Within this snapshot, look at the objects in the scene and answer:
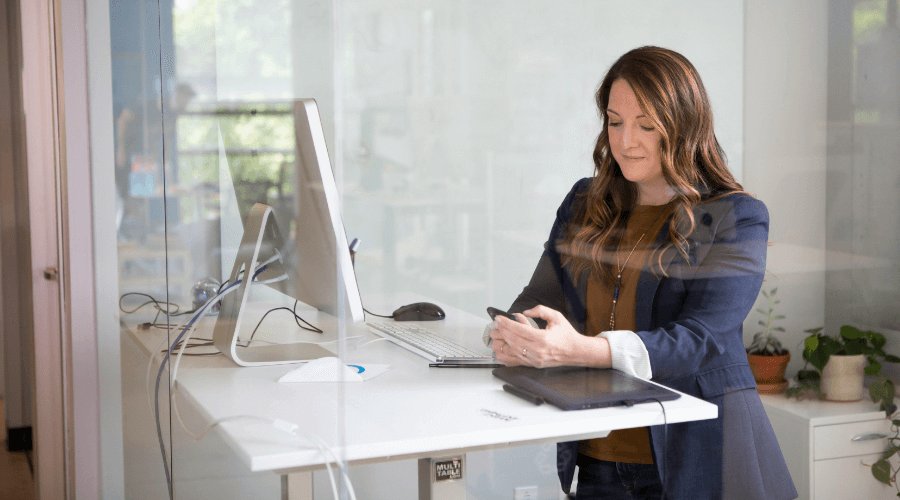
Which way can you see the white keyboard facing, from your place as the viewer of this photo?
facing to the right of the viewer

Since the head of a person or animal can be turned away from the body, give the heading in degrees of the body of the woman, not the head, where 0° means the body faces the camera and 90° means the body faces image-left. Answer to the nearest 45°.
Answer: approximately 45°

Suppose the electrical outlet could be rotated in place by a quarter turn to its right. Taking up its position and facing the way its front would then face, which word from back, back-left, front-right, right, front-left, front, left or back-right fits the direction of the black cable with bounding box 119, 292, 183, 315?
front

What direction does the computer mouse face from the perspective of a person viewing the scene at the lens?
facing to the left of the viewer

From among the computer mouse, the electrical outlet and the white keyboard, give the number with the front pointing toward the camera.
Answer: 1

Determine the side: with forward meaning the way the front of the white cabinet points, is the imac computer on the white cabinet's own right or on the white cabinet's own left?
on the white cabinet's own right

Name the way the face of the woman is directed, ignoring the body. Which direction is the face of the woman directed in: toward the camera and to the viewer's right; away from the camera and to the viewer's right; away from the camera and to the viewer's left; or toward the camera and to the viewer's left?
toward the camera and to the viewer's left

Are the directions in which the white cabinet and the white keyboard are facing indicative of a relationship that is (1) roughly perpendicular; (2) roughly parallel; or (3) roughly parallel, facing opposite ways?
roughly perpendicular
